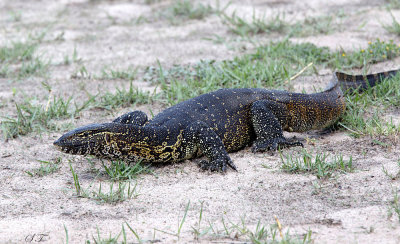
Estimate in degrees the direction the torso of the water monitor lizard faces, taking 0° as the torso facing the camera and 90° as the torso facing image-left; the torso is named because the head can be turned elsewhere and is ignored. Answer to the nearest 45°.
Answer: approximately 45°

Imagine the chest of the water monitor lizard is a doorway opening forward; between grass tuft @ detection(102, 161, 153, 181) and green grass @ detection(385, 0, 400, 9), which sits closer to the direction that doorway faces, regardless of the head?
the grass tuft

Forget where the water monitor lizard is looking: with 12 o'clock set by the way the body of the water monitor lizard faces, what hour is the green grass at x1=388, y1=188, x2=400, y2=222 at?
The green grass is roughly at 9 o'clock from the water monitor lizard.

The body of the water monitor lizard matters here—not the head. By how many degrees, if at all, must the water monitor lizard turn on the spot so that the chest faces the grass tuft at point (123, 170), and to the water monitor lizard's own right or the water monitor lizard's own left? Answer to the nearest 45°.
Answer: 0° — it already faces it

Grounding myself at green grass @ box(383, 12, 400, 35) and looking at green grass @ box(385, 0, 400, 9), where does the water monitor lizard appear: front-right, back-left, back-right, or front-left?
back-left

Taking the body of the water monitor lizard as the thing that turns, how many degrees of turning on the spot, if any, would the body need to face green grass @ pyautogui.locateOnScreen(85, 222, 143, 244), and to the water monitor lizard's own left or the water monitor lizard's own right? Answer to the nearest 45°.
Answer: approximately 45° to the water monitor lizard's own left

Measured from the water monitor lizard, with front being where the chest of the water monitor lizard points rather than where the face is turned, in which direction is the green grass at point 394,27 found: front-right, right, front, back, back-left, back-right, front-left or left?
back

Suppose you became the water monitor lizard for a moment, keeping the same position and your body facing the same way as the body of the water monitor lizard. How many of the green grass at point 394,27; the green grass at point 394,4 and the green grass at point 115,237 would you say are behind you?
2

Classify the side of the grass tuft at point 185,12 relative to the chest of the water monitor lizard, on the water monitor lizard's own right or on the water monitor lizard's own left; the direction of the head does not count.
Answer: on the water monitor lizard's own right

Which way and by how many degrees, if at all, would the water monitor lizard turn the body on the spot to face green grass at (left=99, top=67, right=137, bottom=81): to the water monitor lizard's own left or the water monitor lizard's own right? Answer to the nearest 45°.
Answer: approximately 90° to the water monitor lizard's own right
